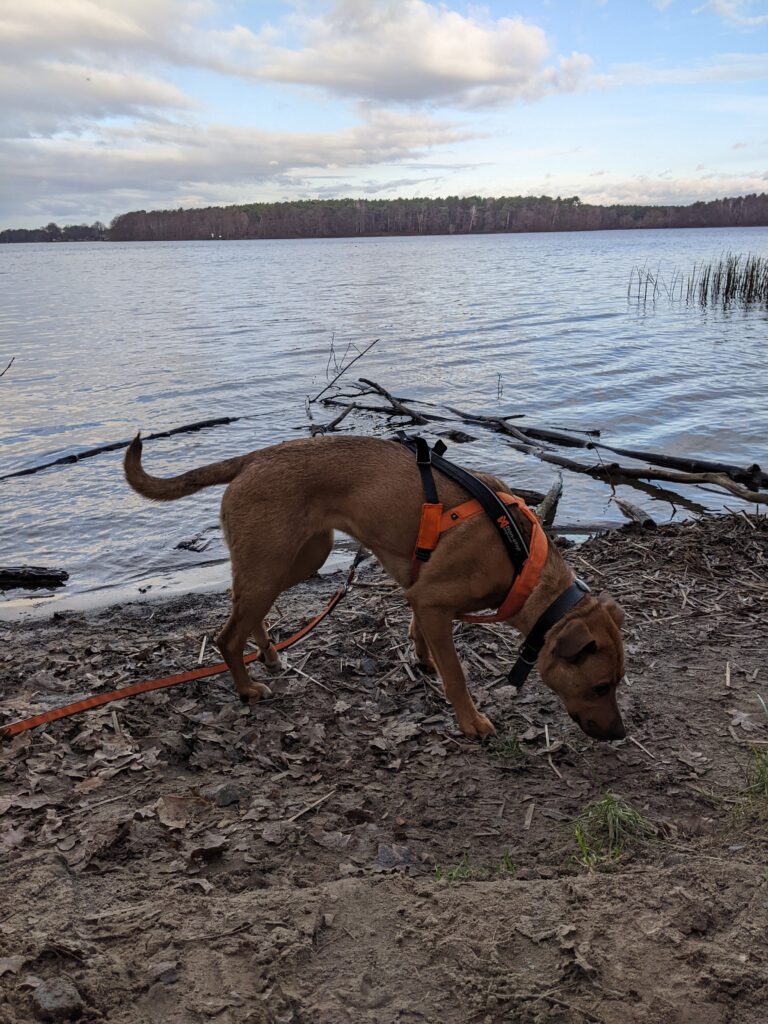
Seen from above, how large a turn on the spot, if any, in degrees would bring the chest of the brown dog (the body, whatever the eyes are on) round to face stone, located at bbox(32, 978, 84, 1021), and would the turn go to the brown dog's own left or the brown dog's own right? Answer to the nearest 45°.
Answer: approximately 90° to the brown dog's own right

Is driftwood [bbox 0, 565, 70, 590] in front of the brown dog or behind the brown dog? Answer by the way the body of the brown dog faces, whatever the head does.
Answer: behind

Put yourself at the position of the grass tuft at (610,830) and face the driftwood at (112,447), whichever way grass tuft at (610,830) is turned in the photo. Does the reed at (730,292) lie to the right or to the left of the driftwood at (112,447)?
right

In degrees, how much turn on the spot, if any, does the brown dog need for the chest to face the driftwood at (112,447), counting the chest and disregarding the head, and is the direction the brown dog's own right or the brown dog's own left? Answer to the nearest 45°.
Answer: approximately 135° to the brown dog's own left

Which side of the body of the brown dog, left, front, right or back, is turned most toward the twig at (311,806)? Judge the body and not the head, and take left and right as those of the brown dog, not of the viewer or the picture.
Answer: right

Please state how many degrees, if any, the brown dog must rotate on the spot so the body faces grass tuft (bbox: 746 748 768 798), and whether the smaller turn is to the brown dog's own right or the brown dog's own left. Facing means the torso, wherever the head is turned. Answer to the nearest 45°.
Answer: approximately 45° to the brown dog's own right

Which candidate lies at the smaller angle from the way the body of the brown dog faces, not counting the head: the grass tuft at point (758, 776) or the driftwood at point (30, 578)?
the grass tuft

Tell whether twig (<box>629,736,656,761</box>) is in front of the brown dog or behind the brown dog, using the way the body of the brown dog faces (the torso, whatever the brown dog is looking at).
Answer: in front

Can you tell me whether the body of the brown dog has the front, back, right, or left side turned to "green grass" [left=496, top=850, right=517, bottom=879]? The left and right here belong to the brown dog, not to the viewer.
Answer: right

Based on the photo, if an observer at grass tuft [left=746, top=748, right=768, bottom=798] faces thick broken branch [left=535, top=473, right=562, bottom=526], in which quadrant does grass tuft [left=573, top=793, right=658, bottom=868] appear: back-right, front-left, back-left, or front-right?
back-left

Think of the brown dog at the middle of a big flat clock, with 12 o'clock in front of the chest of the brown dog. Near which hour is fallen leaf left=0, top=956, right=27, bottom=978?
The fallen leaf is roughly at 4 o'clock from the brown dog.

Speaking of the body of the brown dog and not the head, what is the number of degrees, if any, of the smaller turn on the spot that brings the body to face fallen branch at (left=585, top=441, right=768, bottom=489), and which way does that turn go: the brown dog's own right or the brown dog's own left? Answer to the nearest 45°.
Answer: approximately 45° to the brown dog's own left

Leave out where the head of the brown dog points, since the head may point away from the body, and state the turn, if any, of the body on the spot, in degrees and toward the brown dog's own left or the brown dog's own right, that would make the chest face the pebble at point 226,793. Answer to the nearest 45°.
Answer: approximately 135° to the brown dog's own right

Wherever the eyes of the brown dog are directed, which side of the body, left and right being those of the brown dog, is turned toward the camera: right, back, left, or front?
right
